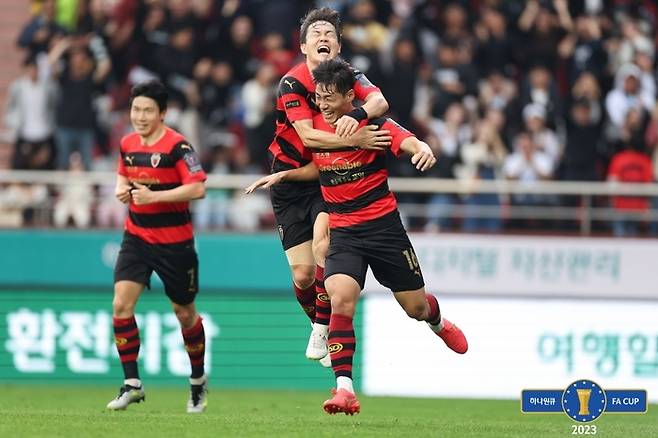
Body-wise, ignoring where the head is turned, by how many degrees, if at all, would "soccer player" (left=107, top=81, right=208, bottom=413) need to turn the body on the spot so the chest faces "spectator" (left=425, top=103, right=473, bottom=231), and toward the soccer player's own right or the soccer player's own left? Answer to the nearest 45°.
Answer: approximately 180°

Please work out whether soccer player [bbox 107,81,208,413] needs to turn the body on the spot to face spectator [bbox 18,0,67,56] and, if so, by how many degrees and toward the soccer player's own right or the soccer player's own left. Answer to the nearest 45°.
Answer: approximately 135° to the soccer player's own right

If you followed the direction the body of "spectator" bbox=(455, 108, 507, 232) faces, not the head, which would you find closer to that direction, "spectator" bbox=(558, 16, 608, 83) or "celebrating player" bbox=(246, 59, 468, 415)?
the celebrating player

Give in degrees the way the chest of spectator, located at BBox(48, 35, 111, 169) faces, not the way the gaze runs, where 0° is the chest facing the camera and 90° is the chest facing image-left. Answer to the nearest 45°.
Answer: approximately 0°

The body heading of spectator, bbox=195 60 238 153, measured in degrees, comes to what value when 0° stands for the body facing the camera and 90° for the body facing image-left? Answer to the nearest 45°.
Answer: approximately 0°

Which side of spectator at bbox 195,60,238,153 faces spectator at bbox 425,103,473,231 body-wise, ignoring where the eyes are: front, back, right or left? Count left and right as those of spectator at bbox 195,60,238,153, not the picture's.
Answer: left

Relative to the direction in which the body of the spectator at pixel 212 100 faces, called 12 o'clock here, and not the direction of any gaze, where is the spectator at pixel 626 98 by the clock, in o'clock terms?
the spectator at pixel 626 98 is roughly at 9 o'clock from the spectator at pixel 212 100.
